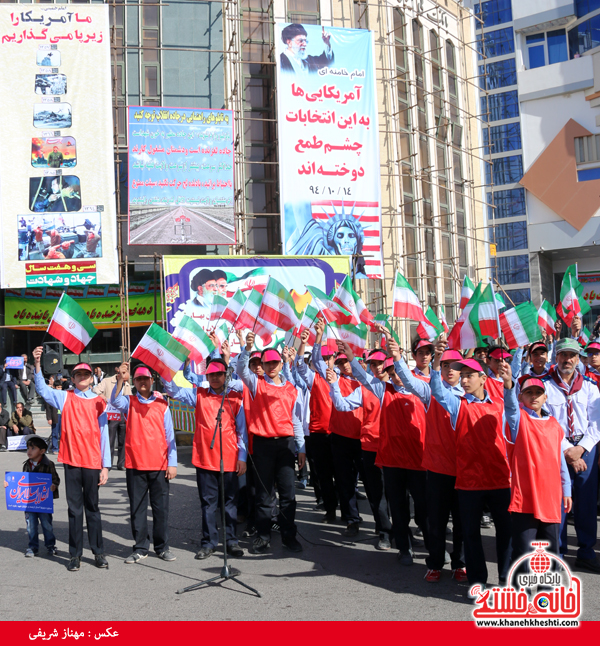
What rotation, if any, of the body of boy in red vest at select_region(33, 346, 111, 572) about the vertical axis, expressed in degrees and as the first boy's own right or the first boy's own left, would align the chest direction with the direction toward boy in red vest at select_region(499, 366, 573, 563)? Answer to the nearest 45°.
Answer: approximately 45° to the first boy's own left

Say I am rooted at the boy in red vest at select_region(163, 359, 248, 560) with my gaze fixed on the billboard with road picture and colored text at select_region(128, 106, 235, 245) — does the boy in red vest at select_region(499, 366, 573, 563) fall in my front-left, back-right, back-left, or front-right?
back-right

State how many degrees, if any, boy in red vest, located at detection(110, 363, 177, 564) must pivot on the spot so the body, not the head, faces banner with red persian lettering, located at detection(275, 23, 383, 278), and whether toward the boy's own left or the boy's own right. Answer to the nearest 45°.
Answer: approximately 180°

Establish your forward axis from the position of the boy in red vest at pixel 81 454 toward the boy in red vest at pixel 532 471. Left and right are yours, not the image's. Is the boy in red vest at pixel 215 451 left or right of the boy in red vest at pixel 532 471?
left

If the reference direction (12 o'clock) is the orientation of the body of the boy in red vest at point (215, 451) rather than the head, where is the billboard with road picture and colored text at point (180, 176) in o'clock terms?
The billboard with road picture and colored text is roughly at 6 o'clock from the boy in red vest.

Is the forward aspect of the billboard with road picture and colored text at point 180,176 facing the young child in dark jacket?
yes
